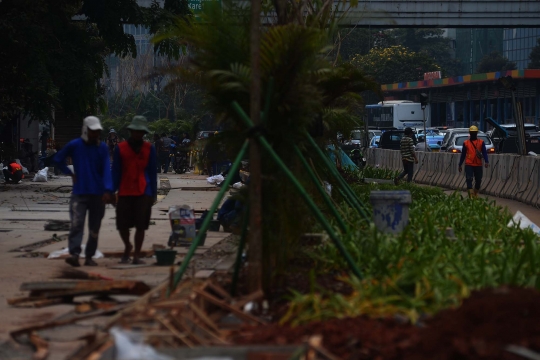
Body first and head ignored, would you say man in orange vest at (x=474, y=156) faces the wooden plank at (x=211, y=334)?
yes

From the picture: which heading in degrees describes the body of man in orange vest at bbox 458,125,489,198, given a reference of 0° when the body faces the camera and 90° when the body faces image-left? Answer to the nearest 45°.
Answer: approximately 0°

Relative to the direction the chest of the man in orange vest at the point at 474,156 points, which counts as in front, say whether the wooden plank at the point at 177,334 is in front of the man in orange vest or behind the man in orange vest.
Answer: in front

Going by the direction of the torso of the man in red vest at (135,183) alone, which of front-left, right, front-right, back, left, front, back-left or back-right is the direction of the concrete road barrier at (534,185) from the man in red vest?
back-left

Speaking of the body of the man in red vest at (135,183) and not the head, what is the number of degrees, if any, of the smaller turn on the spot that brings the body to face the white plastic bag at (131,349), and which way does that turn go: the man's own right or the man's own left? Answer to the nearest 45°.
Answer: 0° — they already face it

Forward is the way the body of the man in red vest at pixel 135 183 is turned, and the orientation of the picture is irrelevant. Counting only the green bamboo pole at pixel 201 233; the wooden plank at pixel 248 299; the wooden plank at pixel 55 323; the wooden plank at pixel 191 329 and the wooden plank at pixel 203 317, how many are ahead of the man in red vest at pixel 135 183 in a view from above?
5

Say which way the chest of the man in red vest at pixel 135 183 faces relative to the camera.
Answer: toward the camera

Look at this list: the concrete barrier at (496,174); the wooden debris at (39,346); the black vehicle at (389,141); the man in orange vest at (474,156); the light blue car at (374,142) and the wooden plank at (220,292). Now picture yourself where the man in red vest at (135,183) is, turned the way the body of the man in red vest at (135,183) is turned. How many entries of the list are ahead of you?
2

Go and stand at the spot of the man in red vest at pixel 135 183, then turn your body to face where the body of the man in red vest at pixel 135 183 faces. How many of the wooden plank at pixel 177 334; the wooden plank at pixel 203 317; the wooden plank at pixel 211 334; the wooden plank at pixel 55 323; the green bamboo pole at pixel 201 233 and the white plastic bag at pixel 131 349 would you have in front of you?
6

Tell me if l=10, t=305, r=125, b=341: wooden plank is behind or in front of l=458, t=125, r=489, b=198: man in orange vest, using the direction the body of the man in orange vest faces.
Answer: in front

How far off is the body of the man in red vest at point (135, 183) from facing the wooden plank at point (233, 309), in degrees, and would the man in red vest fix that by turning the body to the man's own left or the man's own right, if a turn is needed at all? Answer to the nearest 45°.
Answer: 0° — they already face it

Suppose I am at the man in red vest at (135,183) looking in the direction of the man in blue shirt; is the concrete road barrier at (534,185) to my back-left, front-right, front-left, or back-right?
back-right

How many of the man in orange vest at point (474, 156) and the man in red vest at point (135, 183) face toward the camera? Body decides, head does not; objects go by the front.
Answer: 2
